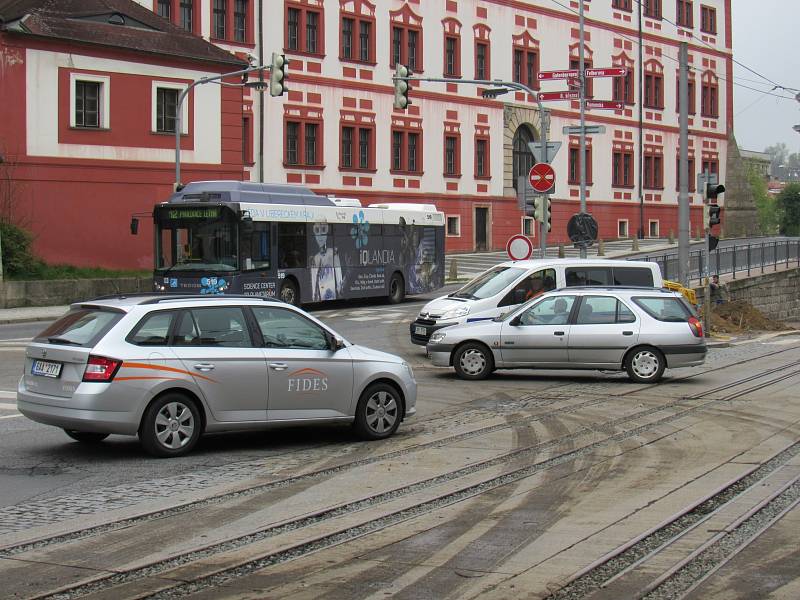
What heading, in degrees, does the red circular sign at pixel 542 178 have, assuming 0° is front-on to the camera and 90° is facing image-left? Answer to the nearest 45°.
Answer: approximately 0°

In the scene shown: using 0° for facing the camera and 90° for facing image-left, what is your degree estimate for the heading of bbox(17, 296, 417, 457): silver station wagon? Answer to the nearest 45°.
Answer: approximately 225°

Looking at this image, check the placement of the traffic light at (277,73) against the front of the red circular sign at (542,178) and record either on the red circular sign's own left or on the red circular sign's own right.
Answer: on the red circular sign's own right

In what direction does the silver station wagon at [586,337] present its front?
to the viewer's left

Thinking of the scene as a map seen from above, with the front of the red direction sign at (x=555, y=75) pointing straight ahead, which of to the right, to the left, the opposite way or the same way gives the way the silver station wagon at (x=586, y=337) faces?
to the right

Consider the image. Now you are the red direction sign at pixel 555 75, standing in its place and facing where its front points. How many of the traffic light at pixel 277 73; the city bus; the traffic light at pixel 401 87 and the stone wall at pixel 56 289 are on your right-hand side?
4

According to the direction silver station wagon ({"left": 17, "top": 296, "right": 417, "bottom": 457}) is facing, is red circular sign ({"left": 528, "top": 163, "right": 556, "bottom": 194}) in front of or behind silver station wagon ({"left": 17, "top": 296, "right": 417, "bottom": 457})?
in front

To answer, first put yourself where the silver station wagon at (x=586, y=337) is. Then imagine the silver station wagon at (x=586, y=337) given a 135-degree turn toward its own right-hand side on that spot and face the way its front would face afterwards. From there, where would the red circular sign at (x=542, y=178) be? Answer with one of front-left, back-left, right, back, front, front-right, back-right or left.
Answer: front-left

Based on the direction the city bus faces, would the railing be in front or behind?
behind

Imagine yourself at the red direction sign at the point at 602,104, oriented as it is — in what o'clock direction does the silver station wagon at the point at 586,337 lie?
The silver station wagon is roughly at 12 o'clock from the red direction sign.

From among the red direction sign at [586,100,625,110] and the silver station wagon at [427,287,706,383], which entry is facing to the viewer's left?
the silver station wagon
